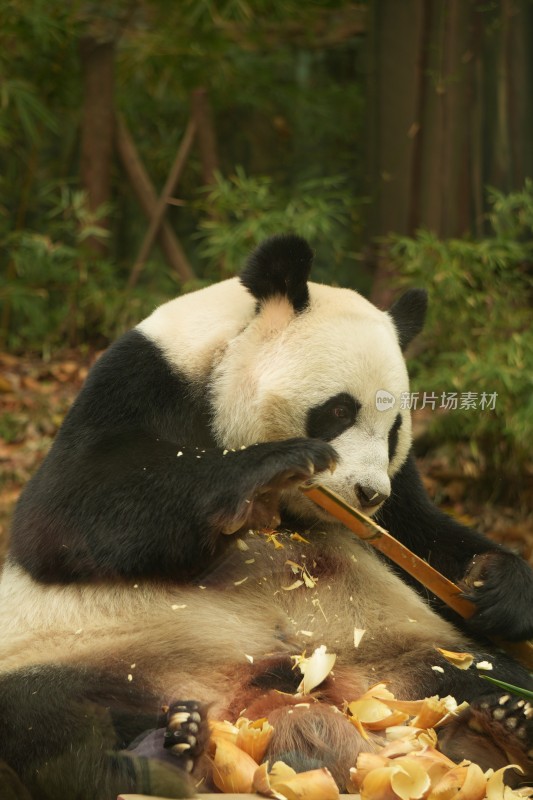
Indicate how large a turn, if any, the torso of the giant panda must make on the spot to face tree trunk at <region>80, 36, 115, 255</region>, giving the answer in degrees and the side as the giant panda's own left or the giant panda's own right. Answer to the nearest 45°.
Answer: approximately 135° to the giant panda's own left

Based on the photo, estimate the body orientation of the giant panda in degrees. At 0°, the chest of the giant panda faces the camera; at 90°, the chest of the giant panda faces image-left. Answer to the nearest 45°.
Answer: approximately 315°

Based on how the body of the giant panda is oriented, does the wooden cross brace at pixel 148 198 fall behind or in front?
behind

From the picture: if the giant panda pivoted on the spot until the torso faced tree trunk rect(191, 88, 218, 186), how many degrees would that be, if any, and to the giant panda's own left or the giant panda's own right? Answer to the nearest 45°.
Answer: approximately 135° to the giant panda's own left
